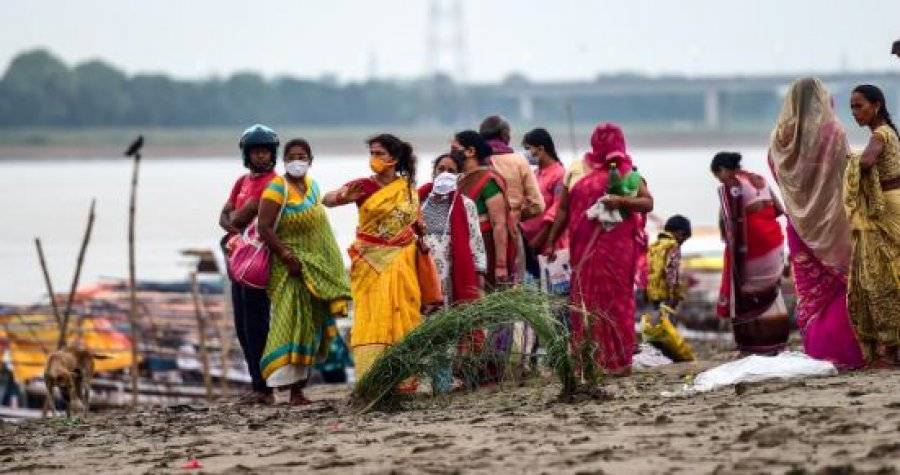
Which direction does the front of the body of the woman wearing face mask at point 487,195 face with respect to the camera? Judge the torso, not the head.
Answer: to the viewer's left

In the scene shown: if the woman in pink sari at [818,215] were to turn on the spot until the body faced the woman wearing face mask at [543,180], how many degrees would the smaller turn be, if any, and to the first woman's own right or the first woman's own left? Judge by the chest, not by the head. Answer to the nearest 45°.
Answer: approximately 45° to the first woman's own left

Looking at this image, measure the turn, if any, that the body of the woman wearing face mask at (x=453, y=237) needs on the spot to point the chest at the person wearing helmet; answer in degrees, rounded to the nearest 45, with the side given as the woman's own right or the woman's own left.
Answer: approximately 90° to the woman's own right

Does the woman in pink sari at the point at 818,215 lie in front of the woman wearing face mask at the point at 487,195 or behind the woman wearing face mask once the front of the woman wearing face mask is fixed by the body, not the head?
behind

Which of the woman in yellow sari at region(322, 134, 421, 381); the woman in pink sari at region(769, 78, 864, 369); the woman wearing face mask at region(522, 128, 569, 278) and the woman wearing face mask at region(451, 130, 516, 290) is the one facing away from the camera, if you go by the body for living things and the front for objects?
the woman in pink sari

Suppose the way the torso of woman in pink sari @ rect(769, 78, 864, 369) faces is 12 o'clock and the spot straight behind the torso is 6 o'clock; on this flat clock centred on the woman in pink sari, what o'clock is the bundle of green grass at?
The bundle of green grass is roughly at 8 o'clock from the woman in pink sari.

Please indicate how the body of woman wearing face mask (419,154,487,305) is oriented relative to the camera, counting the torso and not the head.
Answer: toward the camera

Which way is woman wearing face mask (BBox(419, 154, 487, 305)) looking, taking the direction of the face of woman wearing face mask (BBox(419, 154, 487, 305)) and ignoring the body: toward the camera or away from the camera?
toward the camera

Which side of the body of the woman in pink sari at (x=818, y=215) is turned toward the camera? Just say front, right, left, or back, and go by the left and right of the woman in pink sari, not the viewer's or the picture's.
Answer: back

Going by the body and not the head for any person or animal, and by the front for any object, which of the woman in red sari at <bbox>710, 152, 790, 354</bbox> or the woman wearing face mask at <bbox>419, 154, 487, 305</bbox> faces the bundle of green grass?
the woman wearing face mask

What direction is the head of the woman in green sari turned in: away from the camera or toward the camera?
toward the camera

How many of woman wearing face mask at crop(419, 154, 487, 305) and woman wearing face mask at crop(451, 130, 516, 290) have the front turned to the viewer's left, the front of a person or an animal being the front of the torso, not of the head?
1
